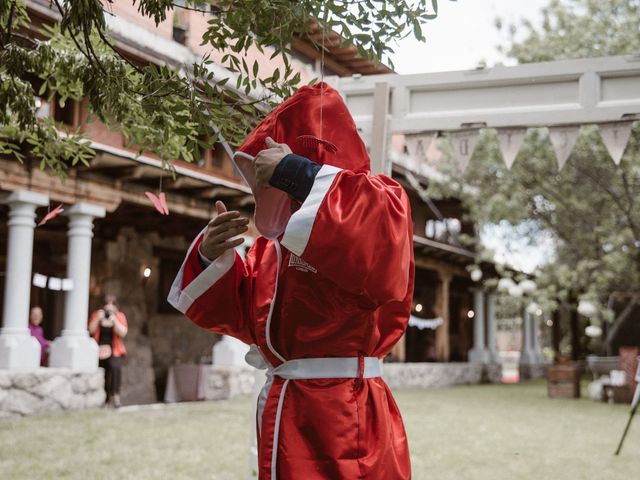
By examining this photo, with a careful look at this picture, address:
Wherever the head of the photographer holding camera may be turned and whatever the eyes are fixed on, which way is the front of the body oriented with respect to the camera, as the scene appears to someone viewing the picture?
toward the camera

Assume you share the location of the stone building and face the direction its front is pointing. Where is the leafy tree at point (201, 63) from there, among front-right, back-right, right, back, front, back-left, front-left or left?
front-right

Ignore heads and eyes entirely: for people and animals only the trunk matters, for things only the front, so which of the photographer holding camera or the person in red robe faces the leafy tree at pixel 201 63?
the photographer holding camera

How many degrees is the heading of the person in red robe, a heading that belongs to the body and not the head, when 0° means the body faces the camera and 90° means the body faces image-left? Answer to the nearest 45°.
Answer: approximately 45°

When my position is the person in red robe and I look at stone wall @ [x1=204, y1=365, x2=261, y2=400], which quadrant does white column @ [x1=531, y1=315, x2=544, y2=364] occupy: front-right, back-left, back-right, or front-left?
front-right

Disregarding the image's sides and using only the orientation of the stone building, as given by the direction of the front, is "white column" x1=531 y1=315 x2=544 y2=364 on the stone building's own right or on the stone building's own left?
on the stone building's own left

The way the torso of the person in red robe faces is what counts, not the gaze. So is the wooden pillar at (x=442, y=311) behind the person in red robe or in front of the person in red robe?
behind

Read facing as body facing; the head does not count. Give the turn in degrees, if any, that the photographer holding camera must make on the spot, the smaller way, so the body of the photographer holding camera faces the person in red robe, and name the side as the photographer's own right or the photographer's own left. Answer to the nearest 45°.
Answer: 0° — they already face them

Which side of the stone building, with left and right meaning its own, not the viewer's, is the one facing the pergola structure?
front

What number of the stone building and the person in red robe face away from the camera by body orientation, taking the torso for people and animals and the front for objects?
0

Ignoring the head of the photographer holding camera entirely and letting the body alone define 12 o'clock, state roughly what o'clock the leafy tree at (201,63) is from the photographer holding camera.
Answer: The leafy tree is roughly at 12 o'clock from the photographer holding camera.

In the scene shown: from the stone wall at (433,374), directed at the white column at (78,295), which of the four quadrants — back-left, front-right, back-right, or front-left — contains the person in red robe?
front-left

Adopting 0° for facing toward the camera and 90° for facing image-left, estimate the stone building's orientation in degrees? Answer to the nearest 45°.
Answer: approximately 315°

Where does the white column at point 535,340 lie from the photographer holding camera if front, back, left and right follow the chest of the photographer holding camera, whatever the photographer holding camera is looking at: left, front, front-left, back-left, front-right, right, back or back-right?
back-left
